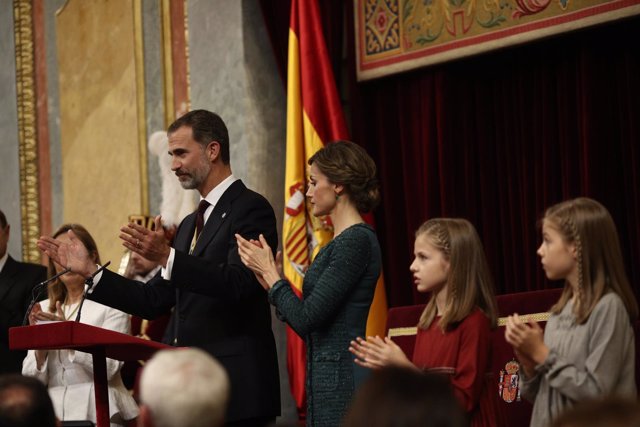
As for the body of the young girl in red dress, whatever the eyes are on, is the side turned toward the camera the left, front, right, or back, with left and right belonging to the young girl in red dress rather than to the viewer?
left

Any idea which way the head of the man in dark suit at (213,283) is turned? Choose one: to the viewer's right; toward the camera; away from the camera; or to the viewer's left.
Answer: to the viewer's left

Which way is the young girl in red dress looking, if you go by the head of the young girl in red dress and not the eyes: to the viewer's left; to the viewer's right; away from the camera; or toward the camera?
to the viewer's left

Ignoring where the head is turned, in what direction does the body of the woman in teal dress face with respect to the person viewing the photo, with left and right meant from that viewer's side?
facing to the left of the viewer

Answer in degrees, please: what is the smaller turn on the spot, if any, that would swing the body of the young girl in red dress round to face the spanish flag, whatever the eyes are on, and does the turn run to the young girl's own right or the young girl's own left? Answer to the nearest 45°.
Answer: approximately 90° to the young girl's own right

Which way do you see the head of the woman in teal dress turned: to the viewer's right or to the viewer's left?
to the viewer's left

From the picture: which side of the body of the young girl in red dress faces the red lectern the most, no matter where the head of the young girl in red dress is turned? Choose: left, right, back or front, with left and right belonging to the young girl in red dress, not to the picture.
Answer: front

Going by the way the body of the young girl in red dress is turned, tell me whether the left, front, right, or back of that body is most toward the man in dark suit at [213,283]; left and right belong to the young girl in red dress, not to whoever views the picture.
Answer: front

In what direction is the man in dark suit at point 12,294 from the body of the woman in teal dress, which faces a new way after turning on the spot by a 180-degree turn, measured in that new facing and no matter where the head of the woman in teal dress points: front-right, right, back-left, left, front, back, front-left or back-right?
back-left

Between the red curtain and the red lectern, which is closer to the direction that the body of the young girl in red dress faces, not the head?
the red lectern
